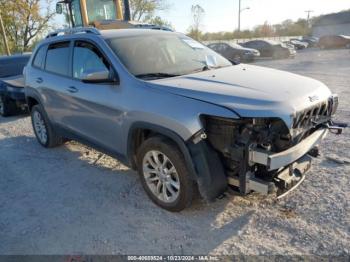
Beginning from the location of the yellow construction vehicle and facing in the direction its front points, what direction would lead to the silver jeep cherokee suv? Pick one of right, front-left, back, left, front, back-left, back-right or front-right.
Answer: left

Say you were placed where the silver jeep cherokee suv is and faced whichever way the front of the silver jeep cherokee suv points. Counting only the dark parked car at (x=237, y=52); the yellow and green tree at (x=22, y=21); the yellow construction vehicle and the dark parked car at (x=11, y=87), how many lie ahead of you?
0

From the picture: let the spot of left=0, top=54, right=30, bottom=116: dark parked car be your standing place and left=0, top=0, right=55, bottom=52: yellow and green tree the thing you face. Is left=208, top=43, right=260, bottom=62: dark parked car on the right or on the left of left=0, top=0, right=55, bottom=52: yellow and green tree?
right

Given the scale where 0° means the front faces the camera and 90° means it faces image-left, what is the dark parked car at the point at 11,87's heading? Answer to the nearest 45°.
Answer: approximately 315°

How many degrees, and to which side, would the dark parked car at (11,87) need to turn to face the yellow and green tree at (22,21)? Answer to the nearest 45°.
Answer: approximately 135° to its left

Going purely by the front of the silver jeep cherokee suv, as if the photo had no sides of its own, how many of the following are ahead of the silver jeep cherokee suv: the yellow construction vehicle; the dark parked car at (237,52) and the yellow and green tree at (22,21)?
0

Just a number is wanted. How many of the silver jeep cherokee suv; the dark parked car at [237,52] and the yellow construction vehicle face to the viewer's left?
1

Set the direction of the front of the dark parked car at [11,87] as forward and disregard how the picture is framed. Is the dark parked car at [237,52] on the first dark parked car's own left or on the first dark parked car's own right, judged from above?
on the first dark parked car's own left
